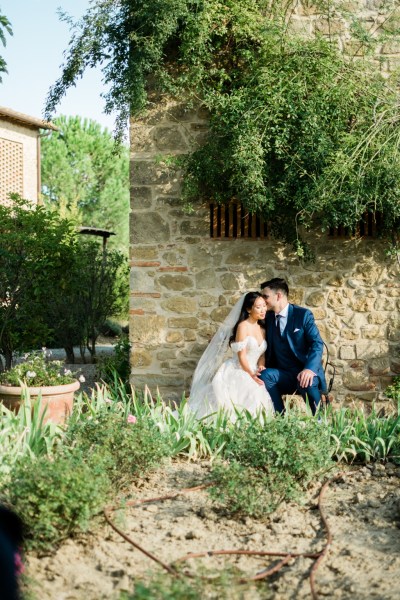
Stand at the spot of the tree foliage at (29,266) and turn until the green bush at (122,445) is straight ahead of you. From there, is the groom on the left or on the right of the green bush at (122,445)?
left

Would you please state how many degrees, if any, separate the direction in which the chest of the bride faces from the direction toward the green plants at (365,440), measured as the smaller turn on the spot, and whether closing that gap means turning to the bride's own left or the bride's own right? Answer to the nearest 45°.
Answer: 0° — they already face it

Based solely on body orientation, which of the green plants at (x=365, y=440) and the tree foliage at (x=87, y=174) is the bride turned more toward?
the green plants

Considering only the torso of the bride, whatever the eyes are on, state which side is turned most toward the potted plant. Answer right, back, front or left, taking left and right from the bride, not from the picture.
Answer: right

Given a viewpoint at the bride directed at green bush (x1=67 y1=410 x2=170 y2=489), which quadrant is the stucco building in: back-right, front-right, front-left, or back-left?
back-right

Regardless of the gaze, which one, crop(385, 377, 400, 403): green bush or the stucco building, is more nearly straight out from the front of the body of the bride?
the green bush

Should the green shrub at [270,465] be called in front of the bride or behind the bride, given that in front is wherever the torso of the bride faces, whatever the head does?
in front

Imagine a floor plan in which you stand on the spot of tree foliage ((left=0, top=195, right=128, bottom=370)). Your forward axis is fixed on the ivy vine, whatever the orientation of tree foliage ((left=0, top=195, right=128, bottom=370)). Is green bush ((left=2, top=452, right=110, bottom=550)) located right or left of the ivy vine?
right

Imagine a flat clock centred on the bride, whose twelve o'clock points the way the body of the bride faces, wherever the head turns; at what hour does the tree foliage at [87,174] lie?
The tree foliage is roughly at 7 o'clock from the bride.

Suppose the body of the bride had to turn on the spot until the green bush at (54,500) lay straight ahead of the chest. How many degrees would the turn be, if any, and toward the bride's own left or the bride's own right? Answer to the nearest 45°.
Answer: approximately 45° to the bride's own right

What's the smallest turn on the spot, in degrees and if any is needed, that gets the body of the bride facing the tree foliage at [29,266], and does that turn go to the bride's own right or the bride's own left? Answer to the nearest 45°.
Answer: approximately 180°
